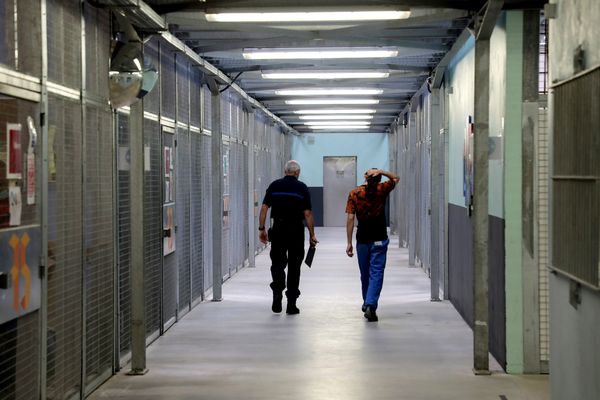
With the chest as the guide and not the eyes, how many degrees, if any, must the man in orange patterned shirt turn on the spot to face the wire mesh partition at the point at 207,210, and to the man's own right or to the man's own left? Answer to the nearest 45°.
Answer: approximately 45° to the man's own left

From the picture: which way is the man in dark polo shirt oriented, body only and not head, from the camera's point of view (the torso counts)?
away from the camera

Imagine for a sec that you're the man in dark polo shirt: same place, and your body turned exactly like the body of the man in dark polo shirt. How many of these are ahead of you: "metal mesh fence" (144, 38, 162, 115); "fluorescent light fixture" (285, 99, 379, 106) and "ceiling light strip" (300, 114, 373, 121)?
2

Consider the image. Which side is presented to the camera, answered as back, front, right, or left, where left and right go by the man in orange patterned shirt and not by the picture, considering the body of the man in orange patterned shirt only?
back

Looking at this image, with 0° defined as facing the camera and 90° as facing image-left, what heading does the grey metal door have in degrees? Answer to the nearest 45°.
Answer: approximately 0°

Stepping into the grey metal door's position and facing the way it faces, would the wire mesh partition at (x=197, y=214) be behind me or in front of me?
in front

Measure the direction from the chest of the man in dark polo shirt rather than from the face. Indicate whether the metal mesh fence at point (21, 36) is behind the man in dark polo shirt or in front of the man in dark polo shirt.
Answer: behind

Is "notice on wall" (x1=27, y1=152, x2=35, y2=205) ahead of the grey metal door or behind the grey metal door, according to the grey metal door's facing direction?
ahead

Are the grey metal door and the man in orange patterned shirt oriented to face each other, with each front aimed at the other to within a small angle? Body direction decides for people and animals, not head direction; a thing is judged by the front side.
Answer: yes

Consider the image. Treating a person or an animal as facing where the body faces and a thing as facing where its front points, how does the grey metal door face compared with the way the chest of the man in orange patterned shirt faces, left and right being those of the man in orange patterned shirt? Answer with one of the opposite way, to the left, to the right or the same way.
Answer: the opposite way

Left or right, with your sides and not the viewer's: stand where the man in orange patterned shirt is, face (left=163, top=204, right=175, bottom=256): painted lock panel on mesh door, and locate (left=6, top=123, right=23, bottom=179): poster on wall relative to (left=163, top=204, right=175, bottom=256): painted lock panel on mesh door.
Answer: left

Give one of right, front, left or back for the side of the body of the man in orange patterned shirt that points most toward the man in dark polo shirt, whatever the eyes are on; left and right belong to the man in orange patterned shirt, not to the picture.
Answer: left

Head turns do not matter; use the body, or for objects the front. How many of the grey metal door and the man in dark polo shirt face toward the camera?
1

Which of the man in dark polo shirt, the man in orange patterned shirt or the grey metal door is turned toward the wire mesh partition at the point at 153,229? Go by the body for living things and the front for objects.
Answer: the grey metal door

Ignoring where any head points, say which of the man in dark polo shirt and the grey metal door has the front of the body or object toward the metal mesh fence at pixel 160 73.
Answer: the grey metal door
